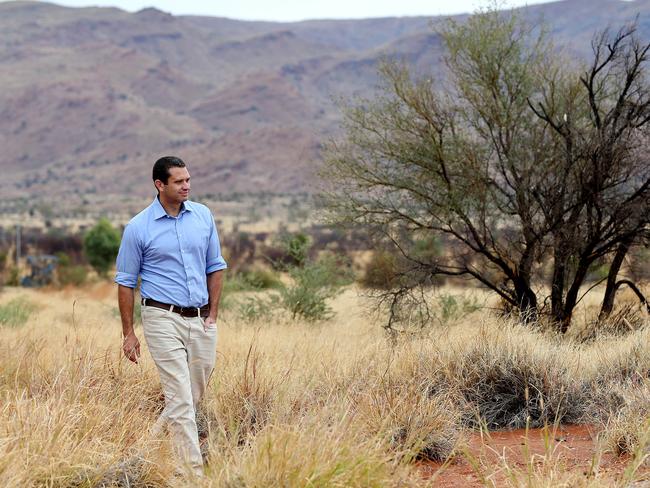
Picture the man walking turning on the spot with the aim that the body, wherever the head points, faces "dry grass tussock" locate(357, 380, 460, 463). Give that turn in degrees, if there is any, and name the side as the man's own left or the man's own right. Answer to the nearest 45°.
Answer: approximately 45° to the man's own left

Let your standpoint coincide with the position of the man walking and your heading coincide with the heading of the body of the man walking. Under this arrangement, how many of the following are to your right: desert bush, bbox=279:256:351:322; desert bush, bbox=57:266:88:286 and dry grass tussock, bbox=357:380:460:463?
0

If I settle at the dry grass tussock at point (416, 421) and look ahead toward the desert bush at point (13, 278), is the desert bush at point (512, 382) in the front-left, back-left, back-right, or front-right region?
front-right

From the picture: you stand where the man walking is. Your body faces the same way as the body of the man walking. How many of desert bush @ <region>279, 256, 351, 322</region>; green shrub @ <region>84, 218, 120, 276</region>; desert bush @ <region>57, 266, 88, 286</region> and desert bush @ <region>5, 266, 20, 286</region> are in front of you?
0

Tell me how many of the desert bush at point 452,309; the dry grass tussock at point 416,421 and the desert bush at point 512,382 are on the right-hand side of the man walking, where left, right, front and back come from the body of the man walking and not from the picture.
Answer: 0

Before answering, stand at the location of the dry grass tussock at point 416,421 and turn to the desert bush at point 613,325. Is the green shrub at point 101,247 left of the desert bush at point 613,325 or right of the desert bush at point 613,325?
left

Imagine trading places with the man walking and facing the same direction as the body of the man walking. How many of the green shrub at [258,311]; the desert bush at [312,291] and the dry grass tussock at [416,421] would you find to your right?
0

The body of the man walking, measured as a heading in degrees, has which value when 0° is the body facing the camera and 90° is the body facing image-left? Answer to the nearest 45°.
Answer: approximately 315°

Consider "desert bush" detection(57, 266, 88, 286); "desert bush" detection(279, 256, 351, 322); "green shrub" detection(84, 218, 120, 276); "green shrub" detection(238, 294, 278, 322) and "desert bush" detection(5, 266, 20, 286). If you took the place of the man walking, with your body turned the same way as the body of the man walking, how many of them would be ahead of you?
0

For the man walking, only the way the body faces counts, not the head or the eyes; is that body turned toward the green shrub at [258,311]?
no

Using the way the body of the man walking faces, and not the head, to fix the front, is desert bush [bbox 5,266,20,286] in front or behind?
behind

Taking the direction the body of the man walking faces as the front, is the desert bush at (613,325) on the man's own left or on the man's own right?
on the man's own left

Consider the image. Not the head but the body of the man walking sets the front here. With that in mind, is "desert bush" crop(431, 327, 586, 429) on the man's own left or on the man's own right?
on the man's own left

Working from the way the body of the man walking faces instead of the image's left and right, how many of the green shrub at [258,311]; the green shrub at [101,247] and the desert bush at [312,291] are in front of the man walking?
0

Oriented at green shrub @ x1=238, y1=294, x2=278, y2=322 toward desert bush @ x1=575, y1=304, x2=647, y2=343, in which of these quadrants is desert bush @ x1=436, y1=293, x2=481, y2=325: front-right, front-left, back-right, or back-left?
front-left

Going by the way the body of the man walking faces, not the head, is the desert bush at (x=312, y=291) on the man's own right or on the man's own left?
on the man's own left
